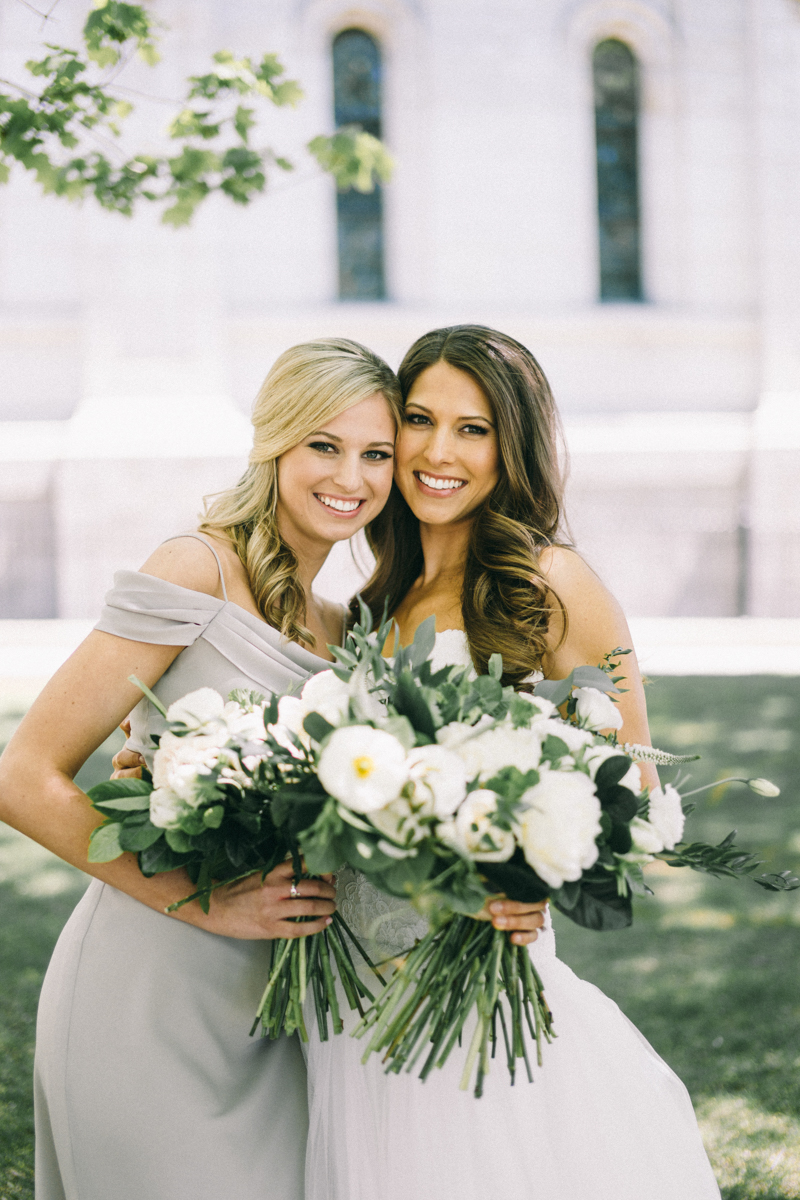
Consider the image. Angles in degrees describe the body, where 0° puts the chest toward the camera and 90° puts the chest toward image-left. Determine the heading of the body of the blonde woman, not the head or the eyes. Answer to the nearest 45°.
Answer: approximately 315°

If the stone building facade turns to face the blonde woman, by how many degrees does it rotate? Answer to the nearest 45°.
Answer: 0° — it already faces them

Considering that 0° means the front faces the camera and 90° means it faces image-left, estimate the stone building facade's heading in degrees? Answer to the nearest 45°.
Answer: approximately 0°

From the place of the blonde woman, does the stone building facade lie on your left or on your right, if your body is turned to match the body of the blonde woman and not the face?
on your left
